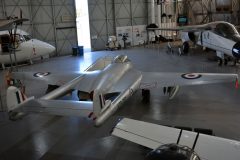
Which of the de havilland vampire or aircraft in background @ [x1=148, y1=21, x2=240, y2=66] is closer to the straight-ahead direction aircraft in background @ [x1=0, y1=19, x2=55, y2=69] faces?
the aircraft in background

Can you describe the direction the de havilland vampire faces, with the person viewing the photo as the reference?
facing away from the viewer and to the right of the viewer

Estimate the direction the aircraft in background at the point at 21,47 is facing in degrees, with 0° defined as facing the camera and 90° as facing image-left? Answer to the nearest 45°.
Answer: approximately 270°

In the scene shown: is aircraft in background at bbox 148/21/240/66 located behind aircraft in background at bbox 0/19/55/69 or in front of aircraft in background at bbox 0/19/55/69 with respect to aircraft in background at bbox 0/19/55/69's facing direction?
in front

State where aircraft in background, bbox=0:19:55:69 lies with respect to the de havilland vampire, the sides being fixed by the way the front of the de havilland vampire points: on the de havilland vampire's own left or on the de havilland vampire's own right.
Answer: on the de havilland vampire's own left

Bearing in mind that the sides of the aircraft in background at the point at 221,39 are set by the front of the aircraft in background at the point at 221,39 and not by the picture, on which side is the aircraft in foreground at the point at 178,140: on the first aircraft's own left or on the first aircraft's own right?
on the first aircraft's own right

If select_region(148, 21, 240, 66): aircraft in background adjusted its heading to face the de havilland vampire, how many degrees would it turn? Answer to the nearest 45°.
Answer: approximately 90° to its right

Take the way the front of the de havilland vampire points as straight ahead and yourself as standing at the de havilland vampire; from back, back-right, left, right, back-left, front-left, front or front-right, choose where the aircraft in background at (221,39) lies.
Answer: front

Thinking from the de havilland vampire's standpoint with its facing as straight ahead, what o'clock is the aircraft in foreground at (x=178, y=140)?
The aircraft in foreground is roughly at 4 o'clock from the de havilland vampire.

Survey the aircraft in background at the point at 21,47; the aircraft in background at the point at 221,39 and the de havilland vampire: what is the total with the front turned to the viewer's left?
0

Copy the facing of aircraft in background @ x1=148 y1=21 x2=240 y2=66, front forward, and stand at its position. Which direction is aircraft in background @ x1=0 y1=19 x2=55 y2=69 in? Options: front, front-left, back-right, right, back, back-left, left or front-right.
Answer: back-right

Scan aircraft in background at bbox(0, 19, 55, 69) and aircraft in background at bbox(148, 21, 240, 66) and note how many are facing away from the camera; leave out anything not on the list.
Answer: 0

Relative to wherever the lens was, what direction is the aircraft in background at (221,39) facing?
facing the viewer and to the right of the viewer
